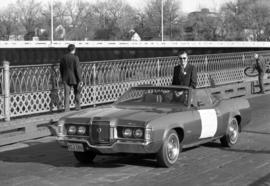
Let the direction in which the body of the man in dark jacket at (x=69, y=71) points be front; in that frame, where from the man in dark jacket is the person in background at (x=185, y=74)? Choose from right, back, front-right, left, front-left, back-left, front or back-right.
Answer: back-right

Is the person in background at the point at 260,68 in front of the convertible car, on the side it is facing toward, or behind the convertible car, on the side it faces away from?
behind

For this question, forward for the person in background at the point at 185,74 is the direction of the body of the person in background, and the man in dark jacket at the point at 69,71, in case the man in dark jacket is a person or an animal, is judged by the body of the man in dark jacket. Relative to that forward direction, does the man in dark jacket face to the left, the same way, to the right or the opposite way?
the opposite way

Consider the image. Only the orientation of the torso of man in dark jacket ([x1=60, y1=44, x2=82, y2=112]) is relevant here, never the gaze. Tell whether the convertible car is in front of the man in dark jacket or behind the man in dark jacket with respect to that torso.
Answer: behind

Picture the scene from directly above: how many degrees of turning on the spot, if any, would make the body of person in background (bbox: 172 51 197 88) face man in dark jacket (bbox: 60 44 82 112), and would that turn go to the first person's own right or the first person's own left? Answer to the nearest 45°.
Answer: approximately 135° to the first person's own right

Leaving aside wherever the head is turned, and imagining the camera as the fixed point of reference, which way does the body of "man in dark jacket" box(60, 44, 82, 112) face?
away from the camera

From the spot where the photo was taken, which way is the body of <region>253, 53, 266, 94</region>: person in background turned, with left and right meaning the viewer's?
facing to the left of the viewer

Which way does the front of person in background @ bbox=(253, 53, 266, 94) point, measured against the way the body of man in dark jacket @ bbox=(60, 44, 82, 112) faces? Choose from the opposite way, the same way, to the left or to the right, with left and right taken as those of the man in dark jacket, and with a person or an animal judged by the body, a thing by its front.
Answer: to the left

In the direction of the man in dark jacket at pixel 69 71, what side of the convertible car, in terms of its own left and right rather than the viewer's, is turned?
right

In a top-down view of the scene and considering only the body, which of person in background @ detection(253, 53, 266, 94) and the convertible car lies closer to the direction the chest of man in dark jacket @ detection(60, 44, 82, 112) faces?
the person in background

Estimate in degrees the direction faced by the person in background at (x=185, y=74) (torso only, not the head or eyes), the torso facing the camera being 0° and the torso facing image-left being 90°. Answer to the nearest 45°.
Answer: approximately 0°
